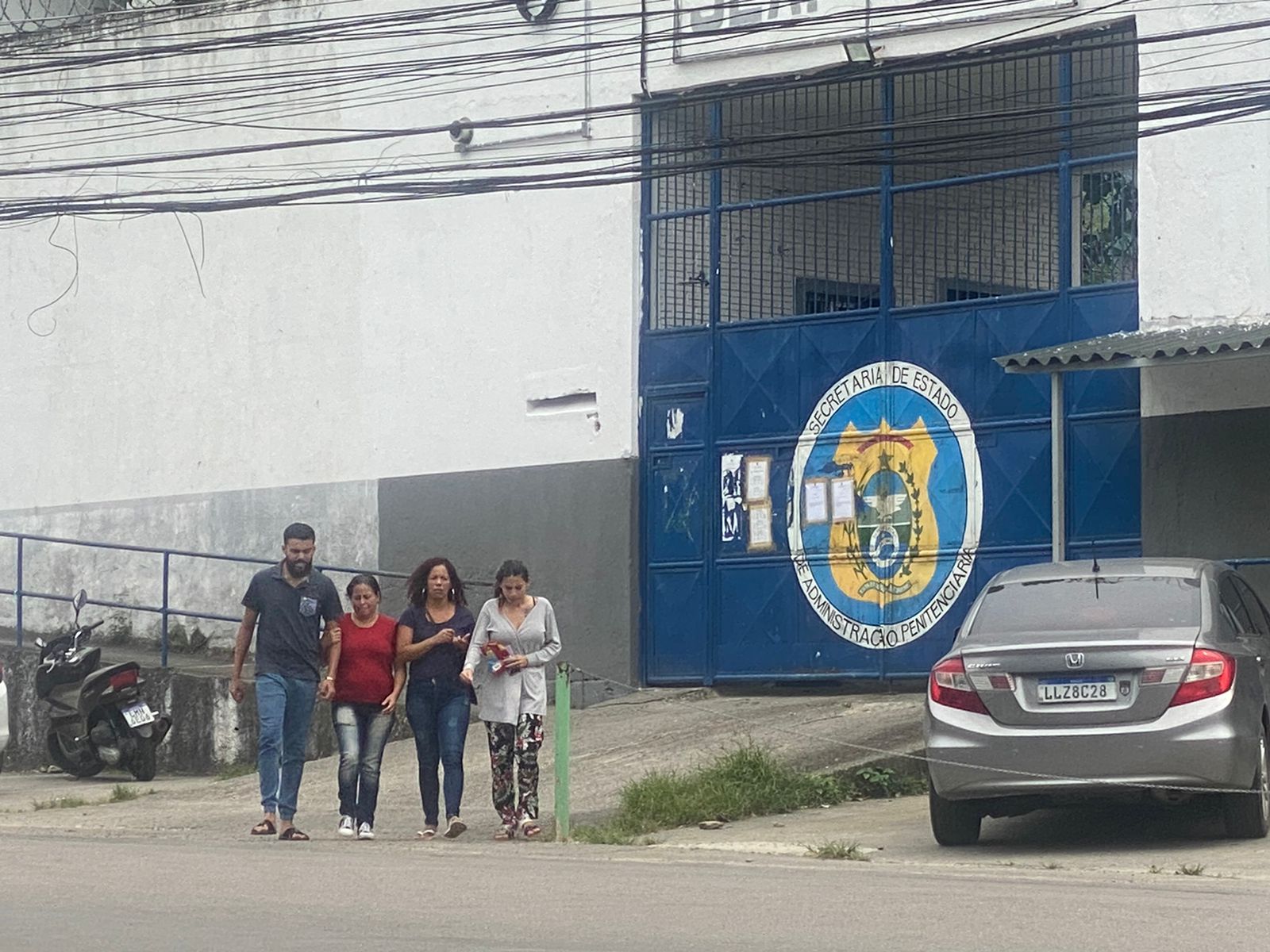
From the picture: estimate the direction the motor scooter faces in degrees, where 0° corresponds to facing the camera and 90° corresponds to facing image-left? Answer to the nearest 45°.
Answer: approximately 135°

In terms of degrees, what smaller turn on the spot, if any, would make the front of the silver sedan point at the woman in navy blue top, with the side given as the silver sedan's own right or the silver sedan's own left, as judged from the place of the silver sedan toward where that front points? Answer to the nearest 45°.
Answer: approximately 90° to the silver sedan's own left

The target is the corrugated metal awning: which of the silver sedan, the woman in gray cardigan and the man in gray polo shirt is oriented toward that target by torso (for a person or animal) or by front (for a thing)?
the silver sedan

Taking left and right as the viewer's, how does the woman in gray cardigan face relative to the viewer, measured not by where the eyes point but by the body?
facing the viewer

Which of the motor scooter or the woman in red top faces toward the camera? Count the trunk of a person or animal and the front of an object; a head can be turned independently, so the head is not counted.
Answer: the woman in red top

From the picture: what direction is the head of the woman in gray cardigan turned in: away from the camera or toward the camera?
toward the camera

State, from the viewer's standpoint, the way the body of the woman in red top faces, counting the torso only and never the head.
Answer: toward the camera

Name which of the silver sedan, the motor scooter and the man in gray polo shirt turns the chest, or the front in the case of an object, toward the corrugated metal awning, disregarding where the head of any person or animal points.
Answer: the silver sedan

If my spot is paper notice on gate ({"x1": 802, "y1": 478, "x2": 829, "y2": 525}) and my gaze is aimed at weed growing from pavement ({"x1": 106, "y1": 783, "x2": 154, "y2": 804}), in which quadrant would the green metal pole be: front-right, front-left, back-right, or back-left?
front-left

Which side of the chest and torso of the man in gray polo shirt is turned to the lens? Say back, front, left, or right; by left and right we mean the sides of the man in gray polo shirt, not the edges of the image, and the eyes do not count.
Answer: front

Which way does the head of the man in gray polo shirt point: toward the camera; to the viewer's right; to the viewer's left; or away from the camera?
toward the camera

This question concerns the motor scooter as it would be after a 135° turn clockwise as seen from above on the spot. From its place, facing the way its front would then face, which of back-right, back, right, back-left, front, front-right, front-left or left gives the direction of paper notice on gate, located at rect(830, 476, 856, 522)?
front

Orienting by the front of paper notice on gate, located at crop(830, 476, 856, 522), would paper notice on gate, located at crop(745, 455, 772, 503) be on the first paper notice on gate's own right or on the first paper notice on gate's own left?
on the first paper notice on gate's own right

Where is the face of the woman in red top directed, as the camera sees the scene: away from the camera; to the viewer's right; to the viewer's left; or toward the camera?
toward the camera

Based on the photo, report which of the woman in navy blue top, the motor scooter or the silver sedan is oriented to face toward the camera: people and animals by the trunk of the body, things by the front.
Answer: the woman in navy blue top

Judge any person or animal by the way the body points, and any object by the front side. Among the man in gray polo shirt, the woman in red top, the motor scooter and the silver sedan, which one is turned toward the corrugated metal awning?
the silver sedan

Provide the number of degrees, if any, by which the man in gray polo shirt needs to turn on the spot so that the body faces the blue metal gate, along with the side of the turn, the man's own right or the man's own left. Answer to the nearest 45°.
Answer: approximately 135° to the man's own left

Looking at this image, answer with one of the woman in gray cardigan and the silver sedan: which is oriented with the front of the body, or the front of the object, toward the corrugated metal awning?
the silver sedan

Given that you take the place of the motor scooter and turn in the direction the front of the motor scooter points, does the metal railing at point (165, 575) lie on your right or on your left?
on your right

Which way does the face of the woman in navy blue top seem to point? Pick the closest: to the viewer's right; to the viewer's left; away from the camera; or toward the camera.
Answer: toward the camera

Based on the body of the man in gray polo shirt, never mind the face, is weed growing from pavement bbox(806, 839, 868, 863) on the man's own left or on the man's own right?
on the man's own left

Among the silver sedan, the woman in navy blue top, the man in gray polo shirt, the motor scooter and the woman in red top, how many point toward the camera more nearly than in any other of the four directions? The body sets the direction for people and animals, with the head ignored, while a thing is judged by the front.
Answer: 3
